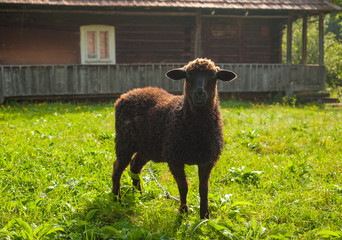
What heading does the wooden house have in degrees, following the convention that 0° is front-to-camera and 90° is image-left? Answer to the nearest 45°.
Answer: approximately 0°

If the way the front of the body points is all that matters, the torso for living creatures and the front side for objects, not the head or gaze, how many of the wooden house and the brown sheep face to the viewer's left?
0

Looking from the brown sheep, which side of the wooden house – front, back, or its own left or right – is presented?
front

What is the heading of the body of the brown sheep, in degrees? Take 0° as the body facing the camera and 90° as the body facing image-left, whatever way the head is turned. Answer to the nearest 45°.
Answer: approximately 315°

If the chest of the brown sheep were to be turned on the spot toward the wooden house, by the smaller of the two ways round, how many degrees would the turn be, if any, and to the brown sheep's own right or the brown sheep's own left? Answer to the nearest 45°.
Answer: approximately 135° to the brown sheep's own left
